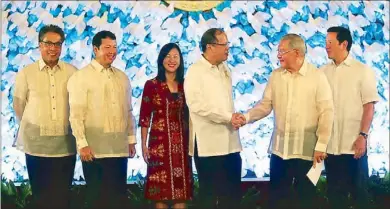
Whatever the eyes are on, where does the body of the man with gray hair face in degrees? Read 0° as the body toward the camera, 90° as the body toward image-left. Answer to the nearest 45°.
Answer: approximately 45°

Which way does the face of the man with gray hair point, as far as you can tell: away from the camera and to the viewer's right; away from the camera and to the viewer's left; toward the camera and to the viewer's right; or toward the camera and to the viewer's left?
toward the camera and to the viewer's left

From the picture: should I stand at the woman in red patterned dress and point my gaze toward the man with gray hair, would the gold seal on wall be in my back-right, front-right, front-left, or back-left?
front-left

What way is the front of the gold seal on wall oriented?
toward the camera

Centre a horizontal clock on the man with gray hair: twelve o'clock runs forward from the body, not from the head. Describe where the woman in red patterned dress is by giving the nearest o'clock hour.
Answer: The woman in red patterned dress is roughly at 1 o'clock from the man with gray hair.

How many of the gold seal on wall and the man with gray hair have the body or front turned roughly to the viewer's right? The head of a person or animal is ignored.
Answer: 0
